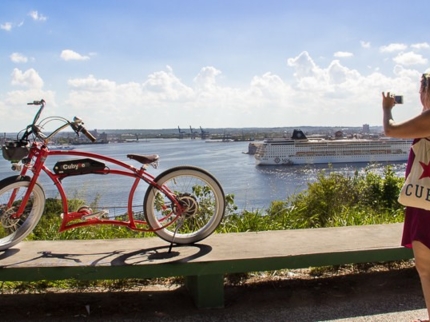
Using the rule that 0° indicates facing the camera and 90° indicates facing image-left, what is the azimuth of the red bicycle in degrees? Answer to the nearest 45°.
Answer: approximately 90°
